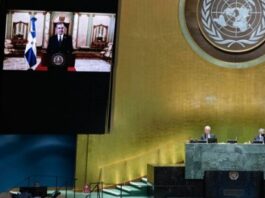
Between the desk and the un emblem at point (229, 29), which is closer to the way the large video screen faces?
the desk

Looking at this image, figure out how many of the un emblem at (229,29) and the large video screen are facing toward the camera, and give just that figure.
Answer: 2

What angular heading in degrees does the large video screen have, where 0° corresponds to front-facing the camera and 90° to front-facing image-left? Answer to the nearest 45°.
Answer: approximately 0°

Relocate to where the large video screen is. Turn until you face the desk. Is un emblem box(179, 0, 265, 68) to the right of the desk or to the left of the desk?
left

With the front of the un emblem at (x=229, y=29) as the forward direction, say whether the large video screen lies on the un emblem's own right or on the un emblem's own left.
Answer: on the un emblem's own right

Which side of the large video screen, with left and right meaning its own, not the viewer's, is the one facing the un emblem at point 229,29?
left
